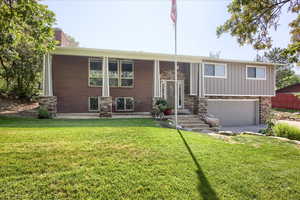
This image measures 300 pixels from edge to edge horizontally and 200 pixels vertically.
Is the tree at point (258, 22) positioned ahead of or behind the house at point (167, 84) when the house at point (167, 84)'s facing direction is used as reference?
ahead

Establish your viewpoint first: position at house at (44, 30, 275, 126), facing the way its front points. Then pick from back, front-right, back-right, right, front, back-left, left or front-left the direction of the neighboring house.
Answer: back-left

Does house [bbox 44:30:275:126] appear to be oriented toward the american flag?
yes

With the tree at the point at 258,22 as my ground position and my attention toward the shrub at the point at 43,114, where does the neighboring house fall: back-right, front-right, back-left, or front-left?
back-right

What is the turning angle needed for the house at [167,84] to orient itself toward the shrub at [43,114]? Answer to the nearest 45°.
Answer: approximately 45° to its right

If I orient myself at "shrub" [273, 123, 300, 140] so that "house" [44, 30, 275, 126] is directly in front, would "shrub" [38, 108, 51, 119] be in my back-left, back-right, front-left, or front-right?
front-left

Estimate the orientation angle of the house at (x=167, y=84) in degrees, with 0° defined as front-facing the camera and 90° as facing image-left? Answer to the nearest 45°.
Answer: approximately 0°

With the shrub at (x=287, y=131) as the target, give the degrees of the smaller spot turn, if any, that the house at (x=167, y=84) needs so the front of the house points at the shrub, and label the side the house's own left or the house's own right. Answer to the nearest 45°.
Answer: approximately 45° to the house's own left

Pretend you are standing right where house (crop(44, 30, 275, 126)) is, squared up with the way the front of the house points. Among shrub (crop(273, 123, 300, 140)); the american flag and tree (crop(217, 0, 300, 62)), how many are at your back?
0

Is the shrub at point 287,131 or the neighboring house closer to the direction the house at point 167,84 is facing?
the shrub

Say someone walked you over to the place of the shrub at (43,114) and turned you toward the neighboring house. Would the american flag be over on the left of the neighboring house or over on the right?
right
